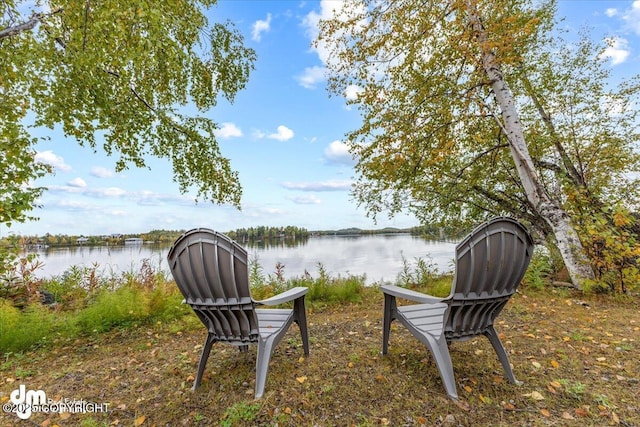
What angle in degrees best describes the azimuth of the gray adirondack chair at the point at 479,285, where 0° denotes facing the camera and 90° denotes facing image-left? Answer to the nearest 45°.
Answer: approximately 135°

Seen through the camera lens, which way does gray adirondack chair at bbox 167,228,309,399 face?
facing away from the viewer and to the right of the viewer

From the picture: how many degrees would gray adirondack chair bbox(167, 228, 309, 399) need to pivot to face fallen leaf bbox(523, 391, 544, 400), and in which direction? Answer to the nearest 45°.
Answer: approximately 45° to its right

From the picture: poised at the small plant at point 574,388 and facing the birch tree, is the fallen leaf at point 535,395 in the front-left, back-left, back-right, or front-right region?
back-left

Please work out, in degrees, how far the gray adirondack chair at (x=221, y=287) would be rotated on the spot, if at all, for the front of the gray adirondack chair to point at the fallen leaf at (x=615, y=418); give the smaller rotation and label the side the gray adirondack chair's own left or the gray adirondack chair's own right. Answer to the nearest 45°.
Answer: approximately 45° to the gray adirondack chair's own right

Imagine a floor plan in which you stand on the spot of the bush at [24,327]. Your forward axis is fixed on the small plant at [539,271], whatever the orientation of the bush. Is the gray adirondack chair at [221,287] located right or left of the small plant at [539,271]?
right

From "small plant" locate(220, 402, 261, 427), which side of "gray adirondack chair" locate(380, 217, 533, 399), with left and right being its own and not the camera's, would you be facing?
left

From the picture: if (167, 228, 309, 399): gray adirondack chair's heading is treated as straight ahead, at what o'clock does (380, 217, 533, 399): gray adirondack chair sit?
(380, 217, 533, 399): gray adirondack chair is roughly at 2 o'clock from (167, 228, 309, 399): gray adirondack chair.

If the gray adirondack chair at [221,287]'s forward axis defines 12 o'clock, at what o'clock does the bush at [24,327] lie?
The bush is roughly at 9 o'clock from the gray adirondack chair.
